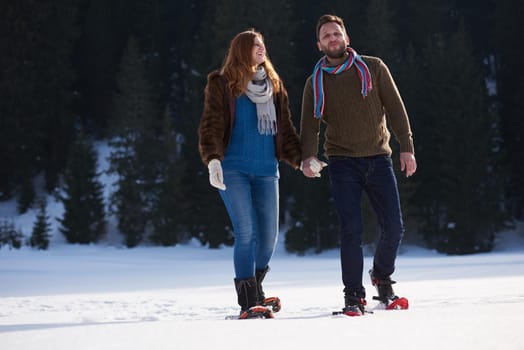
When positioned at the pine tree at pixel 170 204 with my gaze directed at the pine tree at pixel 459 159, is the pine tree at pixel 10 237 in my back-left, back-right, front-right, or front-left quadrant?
back-right

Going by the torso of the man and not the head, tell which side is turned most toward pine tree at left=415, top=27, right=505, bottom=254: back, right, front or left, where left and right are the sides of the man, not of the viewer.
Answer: back

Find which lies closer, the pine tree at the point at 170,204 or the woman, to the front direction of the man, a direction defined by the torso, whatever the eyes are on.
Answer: the woman

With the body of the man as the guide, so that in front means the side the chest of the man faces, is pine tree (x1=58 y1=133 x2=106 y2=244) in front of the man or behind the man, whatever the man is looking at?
behind

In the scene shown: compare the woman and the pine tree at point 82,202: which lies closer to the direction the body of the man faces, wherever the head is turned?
the woman

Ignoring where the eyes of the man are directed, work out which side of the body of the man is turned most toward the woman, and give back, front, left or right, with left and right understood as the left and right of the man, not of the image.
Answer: right

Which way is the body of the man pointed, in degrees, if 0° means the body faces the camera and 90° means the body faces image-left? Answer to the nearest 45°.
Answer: approximately 0°

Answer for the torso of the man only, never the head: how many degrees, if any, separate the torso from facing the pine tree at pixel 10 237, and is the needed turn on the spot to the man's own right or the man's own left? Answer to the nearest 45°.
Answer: approximately 135° to the man's own right
